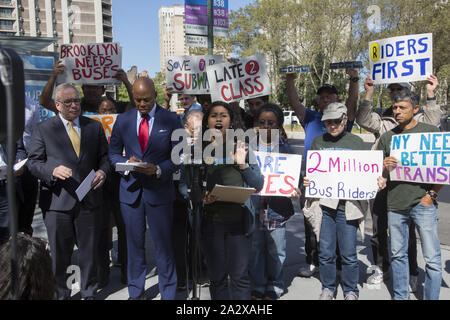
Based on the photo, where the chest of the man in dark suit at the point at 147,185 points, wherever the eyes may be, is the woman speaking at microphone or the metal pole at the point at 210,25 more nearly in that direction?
the woman speaking at microphone

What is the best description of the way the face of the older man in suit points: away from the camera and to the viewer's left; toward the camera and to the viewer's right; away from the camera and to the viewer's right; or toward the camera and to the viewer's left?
toward the camera and to the viewer's right

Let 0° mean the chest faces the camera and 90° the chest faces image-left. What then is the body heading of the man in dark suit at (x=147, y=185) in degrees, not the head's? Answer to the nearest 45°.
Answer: approximately 0°

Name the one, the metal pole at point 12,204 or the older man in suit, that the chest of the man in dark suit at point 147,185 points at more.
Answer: the metal pole

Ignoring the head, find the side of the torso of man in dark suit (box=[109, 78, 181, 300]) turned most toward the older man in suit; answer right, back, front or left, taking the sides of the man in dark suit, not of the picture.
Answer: right

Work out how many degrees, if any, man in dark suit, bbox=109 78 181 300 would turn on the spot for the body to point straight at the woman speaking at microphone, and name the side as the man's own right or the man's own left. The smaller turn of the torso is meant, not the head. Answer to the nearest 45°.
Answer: approximately 45° to the man's own left

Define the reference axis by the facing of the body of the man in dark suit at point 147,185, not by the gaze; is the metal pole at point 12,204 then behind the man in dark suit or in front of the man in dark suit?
in front
